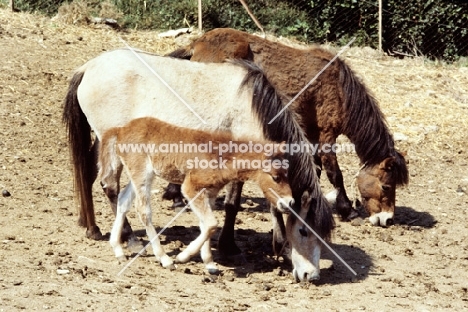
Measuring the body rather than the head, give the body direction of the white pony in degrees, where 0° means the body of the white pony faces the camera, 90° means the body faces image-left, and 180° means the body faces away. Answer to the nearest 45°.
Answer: approximately 270°
